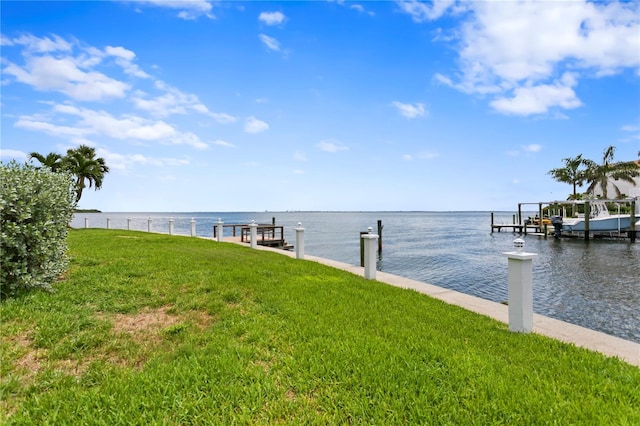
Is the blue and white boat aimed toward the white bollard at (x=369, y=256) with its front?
no

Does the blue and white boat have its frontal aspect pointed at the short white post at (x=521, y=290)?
no

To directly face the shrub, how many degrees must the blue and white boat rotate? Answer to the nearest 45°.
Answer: approximately 90° to its right

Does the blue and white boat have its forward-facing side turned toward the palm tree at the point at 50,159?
no

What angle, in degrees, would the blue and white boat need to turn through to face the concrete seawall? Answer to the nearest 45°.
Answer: approximately 90° to its right

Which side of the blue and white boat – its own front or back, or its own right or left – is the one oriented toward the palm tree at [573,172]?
left

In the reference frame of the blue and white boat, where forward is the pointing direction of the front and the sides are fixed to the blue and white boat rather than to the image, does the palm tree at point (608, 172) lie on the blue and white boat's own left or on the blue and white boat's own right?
on the blue and white boat's own left

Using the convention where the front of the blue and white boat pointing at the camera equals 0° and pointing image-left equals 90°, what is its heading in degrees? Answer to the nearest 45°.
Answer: approximately 270°
